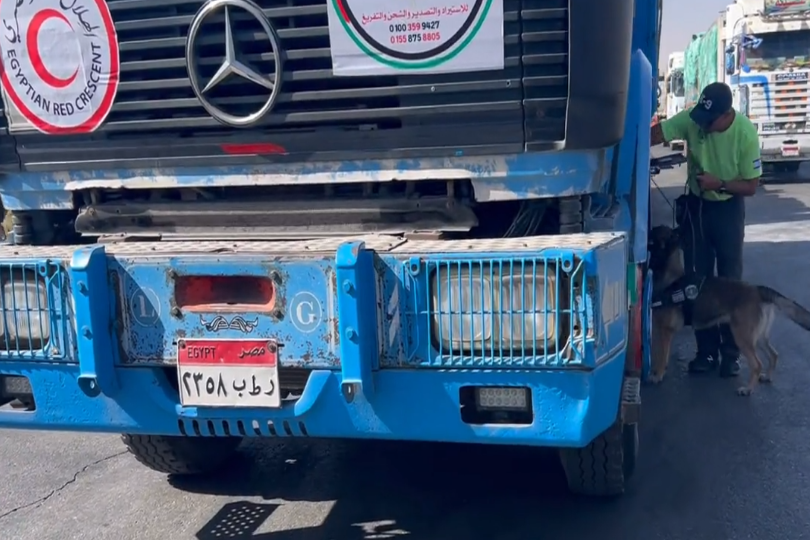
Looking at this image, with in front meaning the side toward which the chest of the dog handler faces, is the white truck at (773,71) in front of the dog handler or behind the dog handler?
behind

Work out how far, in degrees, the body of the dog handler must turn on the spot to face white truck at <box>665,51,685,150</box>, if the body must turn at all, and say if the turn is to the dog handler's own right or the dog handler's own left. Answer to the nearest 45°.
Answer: approximately 135° to the dog handler's own right

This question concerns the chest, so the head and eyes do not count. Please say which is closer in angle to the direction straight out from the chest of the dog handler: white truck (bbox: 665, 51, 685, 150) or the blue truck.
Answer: the blue truck

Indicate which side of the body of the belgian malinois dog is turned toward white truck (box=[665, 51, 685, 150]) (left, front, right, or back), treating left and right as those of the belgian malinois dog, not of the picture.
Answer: right

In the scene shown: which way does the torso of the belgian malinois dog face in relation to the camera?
to the viewer's left

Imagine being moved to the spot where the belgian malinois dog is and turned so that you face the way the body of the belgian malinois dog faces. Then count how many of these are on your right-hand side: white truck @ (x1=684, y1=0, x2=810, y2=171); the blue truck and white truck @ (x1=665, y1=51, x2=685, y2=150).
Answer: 2
